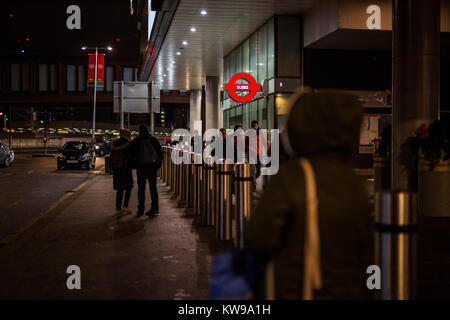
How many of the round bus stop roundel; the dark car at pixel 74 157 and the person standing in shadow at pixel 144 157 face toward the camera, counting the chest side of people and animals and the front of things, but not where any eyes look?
2

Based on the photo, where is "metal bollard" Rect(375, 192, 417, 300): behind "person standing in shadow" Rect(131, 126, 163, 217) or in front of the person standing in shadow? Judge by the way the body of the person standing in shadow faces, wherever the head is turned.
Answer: behind

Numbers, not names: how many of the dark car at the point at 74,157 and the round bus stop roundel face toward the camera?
2

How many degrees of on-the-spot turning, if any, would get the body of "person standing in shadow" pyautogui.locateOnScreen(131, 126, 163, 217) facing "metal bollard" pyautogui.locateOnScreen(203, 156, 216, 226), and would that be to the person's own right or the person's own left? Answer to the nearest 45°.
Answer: approximately 135° to the person's own right

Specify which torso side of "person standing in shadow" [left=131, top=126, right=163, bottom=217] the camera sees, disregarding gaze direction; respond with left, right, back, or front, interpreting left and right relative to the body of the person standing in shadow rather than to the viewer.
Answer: back

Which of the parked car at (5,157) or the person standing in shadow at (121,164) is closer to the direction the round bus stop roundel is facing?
the person standing in shadow

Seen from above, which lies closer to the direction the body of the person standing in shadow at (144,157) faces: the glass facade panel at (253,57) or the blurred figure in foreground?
the glass facade panel

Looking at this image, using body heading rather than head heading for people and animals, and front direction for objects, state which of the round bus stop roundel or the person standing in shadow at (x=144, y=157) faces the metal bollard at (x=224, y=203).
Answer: the round bus stop roundel

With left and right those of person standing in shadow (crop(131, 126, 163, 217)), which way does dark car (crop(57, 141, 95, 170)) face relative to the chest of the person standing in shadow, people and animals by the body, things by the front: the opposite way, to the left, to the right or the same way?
the opposite way

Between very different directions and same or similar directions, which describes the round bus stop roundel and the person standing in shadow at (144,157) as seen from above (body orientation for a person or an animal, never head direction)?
very different directions

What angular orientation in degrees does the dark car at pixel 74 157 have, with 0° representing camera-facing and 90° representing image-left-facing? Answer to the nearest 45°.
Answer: approximately 0°
